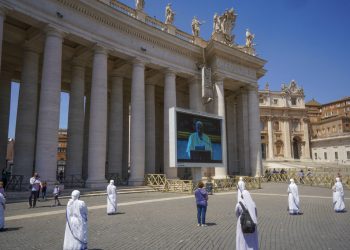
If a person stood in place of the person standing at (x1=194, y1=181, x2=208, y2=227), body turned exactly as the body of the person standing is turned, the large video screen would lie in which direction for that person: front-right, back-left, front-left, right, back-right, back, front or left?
front

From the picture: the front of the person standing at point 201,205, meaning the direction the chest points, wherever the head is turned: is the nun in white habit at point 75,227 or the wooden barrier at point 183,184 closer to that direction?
the wooden barrier

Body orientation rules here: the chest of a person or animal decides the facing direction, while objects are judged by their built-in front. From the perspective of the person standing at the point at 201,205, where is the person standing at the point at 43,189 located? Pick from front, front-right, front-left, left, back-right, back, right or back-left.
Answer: front-left

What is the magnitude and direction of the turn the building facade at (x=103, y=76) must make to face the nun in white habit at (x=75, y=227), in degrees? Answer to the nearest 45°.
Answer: approximately 45° to its right

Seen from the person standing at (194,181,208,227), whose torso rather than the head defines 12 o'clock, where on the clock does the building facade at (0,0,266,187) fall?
The building facade is roughly at 11 o'clock from the person standing.

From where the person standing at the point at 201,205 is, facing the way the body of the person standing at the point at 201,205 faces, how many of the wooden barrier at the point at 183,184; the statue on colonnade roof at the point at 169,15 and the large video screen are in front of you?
3

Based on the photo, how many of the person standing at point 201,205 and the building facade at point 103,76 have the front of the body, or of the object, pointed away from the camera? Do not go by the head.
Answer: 1

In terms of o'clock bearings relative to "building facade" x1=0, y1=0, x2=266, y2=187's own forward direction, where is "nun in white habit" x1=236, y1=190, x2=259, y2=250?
The nun in white habit is roughly at 1 o'clock from the building facade.

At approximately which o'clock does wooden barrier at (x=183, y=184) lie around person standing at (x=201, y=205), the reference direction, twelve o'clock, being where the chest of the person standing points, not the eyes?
The wooden barrier is roughly at 12 o'clock from the person standing.

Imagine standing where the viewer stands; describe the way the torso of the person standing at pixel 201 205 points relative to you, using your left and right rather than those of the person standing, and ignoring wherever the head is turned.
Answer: facing away from the viewer

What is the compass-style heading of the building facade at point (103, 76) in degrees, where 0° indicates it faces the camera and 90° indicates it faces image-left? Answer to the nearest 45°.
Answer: approximately 315°

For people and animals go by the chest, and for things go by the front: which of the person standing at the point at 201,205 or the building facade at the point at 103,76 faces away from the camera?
the person standing

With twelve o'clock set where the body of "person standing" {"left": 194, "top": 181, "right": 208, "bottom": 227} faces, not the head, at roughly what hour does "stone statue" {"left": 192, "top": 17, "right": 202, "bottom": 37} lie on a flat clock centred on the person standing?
The stone statue is roughly at 12 o'clock from the person standing.
